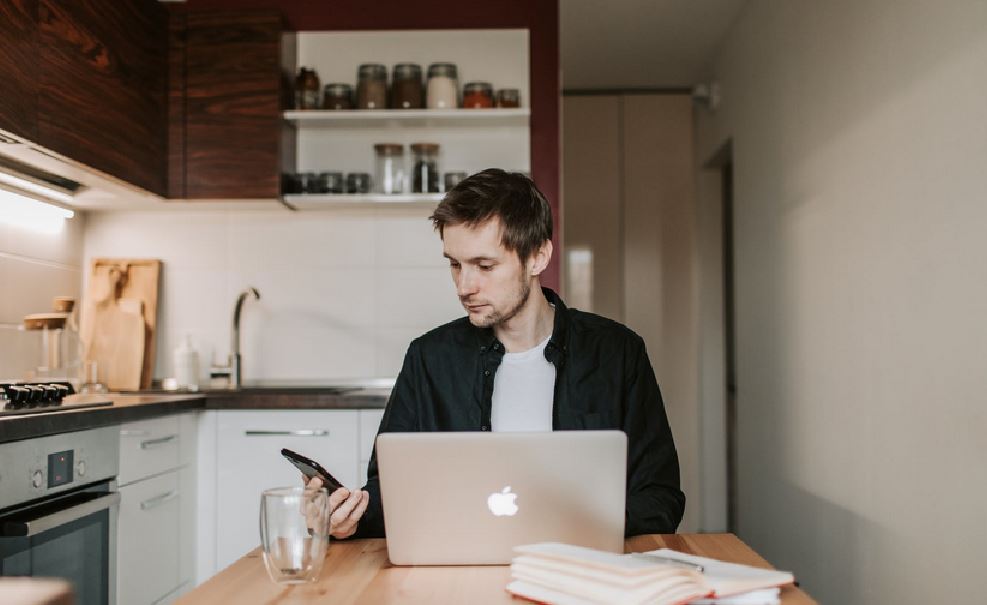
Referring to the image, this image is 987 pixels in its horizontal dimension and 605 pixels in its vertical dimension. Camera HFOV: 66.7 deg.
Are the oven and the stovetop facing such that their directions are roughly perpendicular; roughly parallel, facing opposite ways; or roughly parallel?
roughly parallel

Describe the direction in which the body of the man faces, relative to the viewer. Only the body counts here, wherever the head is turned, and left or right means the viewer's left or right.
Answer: facing the viewer

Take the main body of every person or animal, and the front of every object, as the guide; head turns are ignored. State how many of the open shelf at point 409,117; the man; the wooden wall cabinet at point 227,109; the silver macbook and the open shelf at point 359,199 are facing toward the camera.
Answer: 4

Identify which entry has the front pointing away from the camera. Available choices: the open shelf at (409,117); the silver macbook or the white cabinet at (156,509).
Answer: the silver macbook

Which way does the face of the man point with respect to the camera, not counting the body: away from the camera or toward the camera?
toward the camera

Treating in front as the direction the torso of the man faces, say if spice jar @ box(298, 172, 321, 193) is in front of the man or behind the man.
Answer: behind

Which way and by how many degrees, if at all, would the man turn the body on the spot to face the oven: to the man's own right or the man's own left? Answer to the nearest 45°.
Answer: approximately 90° to the man's own right

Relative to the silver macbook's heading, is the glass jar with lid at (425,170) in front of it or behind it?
in front

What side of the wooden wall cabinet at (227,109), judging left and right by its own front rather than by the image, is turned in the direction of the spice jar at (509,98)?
left

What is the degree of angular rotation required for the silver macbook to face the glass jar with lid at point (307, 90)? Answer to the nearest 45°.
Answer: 0° — it already faces it

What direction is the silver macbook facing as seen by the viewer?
away from the camera

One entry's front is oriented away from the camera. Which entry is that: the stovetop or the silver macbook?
the silver macbook

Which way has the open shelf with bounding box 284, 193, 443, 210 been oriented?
toward the camera

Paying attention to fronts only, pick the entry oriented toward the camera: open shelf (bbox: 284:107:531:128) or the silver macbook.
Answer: the open shelf

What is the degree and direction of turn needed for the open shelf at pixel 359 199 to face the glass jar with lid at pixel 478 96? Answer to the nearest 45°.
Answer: approximately 90° to its left

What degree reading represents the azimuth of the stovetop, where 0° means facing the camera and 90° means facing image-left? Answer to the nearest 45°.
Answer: approximately 315°

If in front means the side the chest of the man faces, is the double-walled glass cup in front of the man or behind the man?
in front
